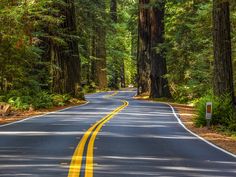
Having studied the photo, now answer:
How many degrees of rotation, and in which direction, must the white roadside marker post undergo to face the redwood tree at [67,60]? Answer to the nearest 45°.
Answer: approximately 135° to its right

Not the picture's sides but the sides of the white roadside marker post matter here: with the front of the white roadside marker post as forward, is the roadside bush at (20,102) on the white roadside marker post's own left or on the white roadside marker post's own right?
on the white roadside marker post's own right

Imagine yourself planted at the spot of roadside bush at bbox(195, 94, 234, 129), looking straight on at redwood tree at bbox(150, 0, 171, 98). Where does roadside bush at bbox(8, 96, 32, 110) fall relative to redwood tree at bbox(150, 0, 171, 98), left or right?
left

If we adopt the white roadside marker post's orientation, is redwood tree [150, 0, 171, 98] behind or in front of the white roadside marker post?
behind

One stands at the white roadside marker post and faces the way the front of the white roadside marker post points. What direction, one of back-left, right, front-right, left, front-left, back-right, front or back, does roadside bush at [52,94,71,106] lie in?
back-right

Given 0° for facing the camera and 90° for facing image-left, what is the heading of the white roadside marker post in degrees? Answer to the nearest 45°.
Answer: approximately 0°

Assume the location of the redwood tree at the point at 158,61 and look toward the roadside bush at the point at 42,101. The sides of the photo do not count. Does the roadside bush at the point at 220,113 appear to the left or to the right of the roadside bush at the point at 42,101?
left

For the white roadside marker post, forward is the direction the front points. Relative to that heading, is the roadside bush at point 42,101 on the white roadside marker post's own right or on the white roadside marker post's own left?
on the white roadside marker post's own right
